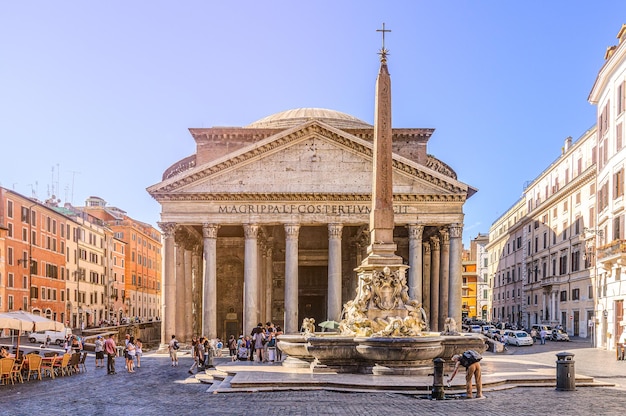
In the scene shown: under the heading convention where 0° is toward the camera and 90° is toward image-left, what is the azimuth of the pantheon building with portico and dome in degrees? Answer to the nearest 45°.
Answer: approximately 0°

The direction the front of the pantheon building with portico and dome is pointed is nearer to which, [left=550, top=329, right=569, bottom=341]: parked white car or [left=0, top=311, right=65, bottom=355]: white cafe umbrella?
the white cafe umbrella

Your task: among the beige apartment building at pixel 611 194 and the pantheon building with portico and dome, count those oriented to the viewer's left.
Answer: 1

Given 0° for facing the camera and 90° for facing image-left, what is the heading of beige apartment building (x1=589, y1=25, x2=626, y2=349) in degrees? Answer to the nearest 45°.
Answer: approximately 90°

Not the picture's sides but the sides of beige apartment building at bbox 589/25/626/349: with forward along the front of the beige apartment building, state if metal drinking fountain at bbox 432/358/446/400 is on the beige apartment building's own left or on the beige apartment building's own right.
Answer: on the beige apartment building's own left

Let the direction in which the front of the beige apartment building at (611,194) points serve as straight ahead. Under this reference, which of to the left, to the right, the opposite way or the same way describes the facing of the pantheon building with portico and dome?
to the left

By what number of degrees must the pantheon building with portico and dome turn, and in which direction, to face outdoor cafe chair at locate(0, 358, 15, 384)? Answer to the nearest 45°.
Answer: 0° — it already faces it

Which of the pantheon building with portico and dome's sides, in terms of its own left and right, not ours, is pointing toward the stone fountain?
front

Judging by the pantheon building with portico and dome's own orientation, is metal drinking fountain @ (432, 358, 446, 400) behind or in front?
in front

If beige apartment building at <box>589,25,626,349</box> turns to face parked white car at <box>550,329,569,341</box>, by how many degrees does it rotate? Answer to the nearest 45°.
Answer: approximately 90° to its right
